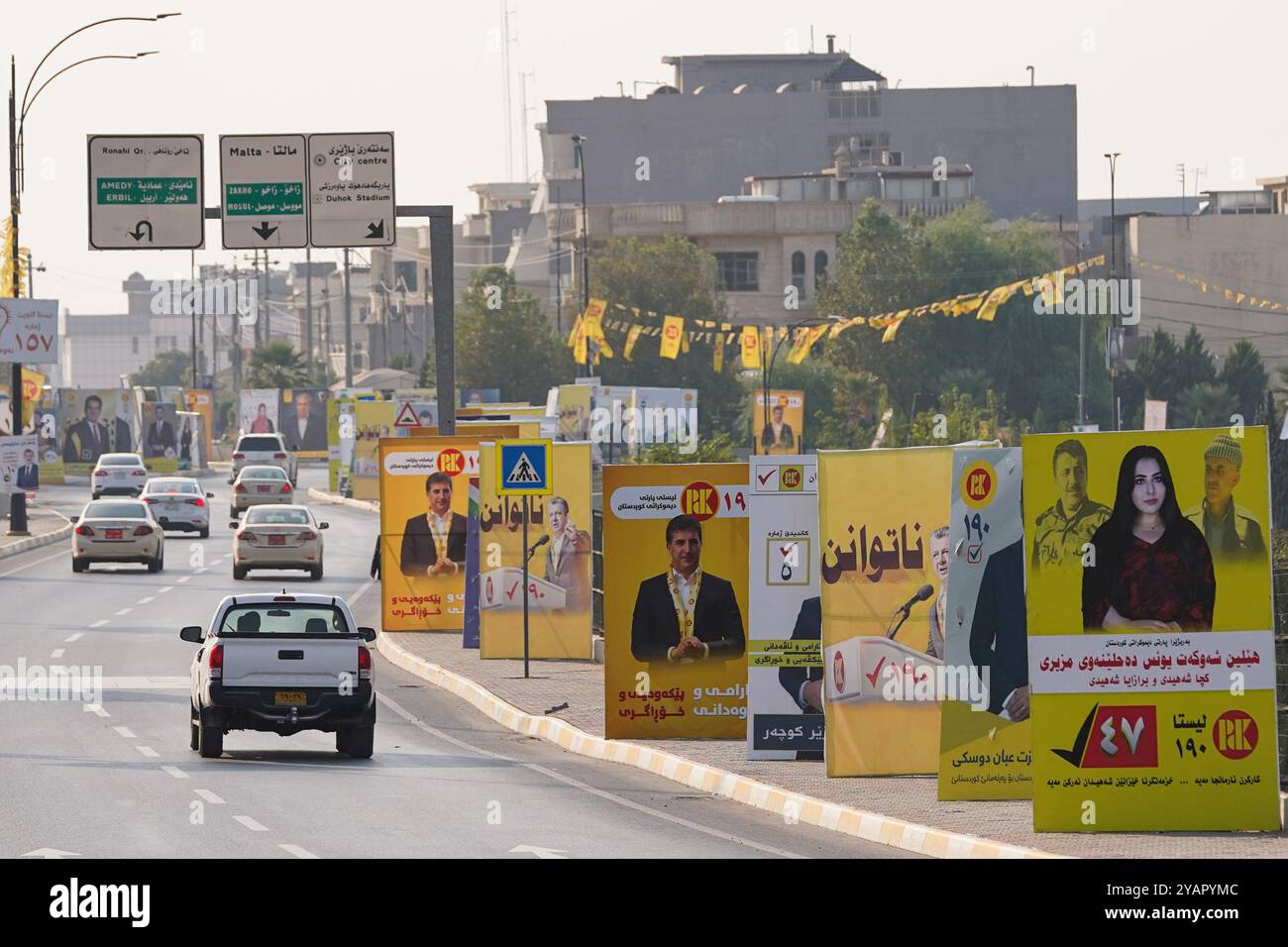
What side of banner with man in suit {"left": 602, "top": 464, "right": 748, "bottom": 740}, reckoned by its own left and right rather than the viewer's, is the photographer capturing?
front

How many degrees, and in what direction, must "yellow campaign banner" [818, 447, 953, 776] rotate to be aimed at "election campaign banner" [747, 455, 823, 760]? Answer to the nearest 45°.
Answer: approximately 135° to its right

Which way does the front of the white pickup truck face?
away from the camera

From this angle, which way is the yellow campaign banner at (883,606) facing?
toward the camera

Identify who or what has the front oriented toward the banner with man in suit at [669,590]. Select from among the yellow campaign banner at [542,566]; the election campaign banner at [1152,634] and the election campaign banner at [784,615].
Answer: the yellow campaign banner

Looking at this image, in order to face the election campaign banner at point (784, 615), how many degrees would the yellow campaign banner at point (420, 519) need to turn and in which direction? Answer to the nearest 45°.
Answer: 0° — it already faces it

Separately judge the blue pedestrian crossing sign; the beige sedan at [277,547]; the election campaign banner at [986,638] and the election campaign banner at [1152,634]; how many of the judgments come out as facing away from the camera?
1

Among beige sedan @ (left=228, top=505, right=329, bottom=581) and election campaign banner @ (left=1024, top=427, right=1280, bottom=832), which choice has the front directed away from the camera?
the beige sedan

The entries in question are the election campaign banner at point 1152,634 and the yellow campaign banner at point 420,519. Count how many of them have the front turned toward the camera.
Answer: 2

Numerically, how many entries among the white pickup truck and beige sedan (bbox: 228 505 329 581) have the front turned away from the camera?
2

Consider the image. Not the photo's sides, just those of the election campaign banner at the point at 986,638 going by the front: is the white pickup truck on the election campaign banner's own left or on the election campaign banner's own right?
on the election campaign banner's own right

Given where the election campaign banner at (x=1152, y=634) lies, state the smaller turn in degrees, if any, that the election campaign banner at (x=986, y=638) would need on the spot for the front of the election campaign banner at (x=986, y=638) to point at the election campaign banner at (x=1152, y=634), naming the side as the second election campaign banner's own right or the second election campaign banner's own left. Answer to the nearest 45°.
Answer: approximately 45° to the second election campaign banner's own left

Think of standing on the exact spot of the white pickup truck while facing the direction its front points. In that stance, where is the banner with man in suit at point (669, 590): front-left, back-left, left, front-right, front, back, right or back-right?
right

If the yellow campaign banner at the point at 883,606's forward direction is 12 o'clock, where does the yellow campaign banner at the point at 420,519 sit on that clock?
the yellow campaign banner at the point at 420,519 is roughly at 5 o'clock from the yellow campaign banner at the point at 883,606.

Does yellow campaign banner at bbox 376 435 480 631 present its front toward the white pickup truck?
yes

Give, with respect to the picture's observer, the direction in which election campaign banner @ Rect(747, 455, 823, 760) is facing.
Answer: facing the viewer

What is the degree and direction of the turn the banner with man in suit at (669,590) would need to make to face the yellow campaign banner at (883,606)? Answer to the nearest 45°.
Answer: approximately 45° to its left

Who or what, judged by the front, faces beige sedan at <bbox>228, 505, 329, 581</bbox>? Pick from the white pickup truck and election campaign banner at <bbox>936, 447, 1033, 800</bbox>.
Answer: the white pickup truck

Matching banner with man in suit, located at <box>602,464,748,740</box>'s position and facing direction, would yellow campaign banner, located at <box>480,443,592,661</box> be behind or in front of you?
behind

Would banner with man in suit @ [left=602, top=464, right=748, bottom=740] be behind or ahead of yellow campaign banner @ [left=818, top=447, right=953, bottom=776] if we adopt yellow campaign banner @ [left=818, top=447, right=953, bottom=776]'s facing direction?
behind

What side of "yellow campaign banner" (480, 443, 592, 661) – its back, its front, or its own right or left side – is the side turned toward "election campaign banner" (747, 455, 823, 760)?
front
